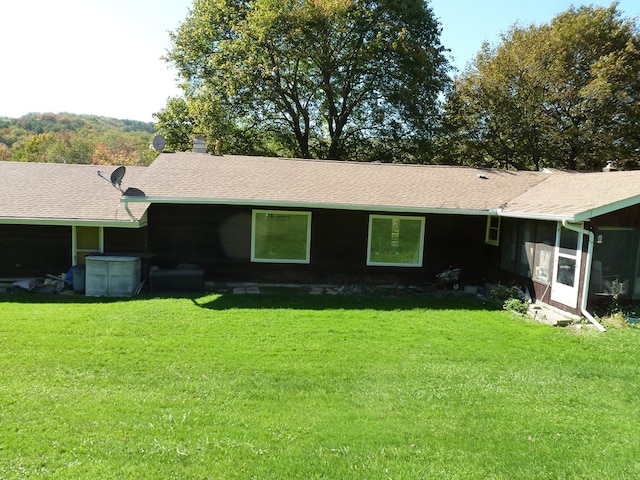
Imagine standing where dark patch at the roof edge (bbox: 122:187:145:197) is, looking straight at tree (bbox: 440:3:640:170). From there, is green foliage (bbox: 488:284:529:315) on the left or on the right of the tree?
right

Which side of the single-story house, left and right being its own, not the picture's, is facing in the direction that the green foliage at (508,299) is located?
left

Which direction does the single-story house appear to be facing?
toward the camera

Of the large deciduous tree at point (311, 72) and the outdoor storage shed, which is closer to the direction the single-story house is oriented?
the outdoor storage shed

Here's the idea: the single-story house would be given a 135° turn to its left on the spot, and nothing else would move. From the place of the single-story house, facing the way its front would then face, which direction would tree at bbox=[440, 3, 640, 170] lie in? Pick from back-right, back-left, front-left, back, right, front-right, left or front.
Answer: front

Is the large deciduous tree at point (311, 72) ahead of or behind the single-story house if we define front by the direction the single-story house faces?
behind
